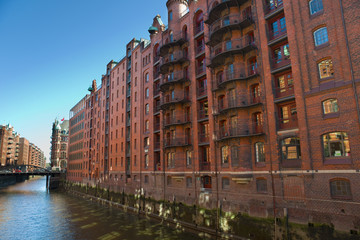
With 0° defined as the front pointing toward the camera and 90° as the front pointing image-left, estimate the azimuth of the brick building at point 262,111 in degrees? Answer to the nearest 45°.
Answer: approximately 45°
